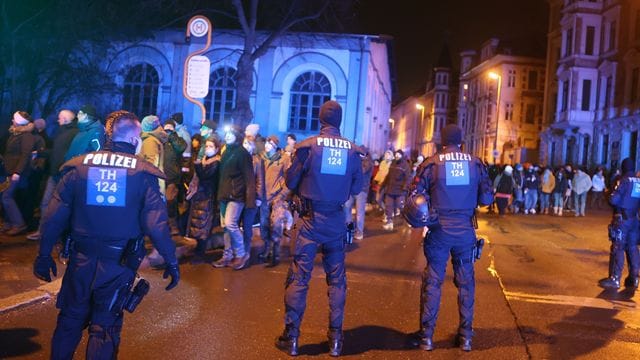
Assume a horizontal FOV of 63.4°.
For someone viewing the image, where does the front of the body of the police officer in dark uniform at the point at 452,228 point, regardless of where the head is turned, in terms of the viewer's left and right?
facing away from the viewer

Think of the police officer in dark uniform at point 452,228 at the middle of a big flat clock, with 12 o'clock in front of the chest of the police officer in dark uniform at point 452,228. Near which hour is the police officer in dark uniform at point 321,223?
the police officer in dark uniform at point 321,223 is roughly at 8 o'clock from the police officer in dark uniform at point 452,228.

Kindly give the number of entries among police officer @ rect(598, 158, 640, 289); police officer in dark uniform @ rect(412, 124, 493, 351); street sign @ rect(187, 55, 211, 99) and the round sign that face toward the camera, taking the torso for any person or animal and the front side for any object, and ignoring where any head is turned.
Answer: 2

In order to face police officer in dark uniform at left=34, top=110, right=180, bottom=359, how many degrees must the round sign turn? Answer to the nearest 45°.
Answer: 0° — it already faces them

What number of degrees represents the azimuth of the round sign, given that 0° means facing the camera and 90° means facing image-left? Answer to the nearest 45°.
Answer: approximately 0°

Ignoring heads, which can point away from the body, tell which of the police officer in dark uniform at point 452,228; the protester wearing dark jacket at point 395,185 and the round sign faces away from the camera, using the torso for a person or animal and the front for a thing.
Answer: the police officer in dark uniform

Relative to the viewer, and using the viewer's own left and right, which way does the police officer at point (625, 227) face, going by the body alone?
facing away from the viewer and to the left of the viewer

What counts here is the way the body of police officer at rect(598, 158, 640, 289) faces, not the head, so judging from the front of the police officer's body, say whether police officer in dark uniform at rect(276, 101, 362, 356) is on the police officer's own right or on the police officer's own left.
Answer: on the police officer's own left

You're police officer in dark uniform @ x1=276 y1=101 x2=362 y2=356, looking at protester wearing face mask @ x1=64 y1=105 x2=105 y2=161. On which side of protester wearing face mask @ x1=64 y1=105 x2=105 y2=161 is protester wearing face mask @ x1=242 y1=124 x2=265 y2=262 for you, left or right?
right

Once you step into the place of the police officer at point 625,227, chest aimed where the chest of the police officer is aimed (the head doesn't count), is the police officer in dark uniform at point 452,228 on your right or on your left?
on your left

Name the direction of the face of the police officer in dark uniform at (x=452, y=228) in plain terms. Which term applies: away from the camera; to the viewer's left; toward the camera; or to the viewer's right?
away from the camera
